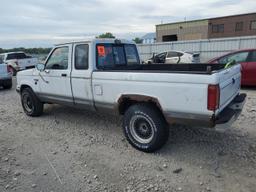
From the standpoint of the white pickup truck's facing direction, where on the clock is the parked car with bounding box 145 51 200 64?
The parked car is roughly at 2 o'clock from the white pickup truck.

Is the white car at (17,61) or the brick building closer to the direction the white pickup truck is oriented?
the white car

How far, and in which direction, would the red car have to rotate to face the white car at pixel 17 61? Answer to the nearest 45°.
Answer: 0° — it already faces it

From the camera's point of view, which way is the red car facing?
to the viewer's left

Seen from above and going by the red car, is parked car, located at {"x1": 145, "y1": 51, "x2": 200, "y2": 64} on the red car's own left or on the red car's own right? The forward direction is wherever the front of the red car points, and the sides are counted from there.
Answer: on the red car's own right

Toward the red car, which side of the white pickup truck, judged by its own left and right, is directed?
right

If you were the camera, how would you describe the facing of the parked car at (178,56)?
facing to the left of the viewer

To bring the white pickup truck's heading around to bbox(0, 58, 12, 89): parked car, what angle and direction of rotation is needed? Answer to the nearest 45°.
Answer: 0° — it already faces it

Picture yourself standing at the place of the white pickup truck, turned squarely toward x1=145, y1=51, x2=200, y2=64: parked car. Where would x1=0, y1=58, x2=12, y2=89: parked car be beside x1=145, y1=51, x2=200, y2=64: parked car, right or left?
left
